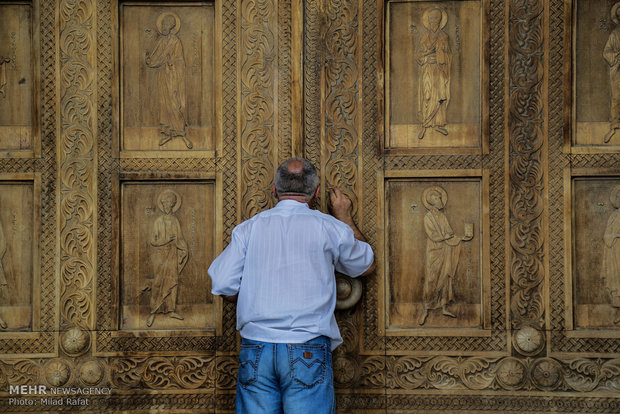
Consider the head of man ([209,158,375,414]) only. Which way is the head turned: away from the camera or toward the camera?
away from the camera

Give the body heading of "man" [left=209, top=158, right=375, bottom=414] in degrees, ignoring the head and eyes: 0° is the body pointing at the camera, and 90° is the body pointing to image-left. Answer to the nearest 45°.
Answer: approximately 180°

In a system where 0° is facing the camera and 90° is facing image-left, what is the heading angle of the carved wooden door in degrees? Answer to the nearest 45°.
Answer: approximately 0°

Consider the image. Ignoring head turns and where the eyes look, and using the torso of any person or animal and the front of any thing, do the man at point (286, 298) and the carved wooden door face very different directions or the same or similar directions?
very different directions

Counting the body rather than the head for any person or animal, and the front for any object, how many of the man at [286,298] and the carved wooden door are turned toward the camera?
1

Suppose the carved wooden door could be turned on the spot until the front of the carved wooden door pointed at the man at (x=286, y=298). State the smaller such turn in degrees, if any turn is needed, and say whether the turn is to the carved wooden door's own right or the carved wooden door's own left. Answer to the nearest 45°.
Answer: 0° — it already faces them
